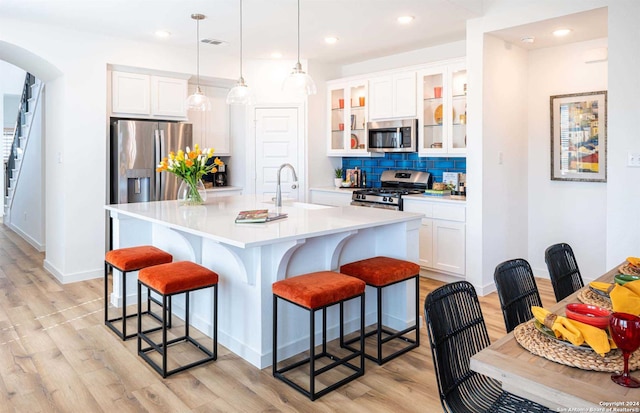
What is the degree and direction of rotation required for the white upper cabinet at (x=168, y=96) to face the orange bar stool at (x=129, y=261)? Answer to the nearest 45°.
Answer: approximately 45° to its right

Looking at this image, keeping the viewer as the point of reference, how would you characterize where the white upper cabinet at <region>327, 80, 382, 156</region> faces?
facing the viewer and to the left of the viewer

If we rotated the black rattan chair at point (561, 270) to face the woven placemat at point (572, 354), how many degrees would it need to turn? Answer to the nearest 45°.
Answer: approximately 45° to its right

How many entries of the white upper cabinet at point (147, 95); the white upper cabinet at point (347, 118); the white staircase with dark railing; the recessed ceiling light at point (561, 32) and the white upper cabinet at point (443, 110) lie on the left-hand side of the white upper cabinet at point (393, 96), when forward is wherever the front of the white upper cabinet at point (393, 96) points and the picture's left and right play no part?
2

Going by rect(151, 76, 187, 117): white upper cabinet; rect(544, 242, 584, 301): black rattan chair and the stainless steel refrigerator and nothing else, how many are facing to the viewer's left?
0

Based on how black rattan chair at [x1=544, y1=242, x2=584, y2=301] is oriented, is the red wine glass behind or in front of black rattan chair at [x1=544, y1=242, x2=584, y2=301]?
in front

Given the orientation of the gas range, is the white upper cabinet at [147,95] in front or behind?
in front

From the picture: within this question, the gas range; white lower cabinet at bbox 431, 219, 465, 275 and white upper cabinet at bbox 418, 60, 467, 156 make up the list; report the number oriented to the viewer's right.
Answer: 0

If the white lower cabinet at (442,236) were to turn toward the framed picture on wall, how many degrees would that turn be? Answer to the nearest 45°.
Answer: approximately 135° to its left
